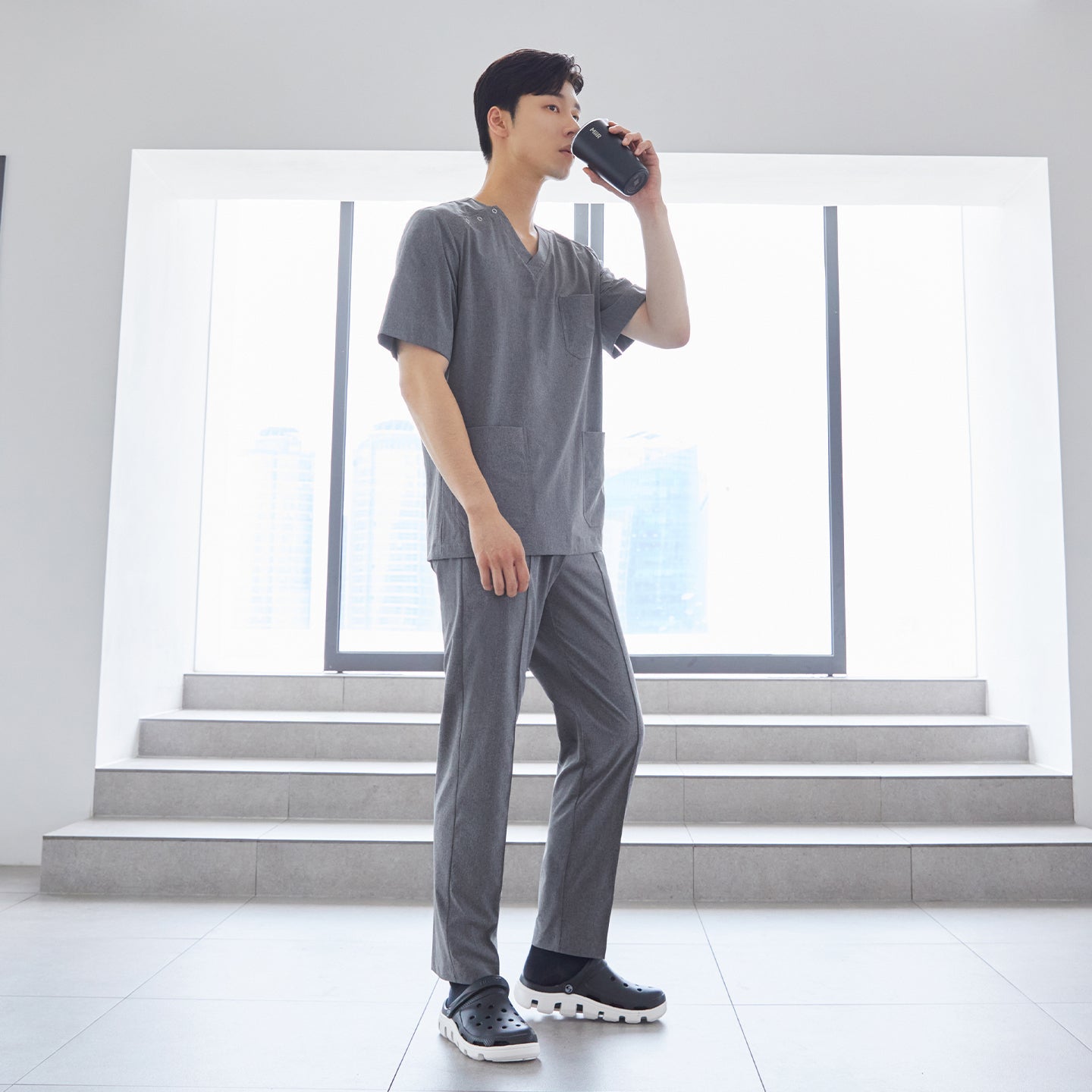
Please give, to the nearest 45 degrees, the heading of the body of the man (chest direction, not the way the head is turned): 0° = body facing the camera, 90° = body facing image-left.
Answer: approximately 315°
